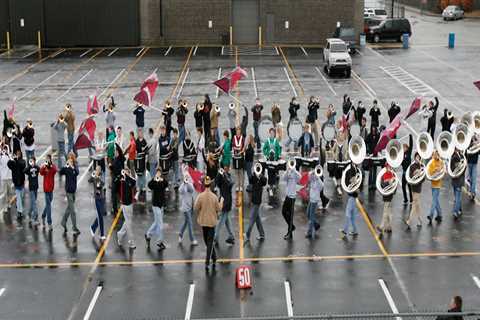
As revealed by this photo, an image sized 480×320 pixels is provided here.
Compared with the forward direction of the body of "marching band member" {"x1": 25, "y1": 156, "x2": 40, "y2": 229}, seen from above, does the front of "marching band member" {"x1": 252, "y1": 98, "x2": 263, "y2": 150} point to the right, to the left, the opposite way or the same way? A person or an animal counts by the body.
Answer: the same way

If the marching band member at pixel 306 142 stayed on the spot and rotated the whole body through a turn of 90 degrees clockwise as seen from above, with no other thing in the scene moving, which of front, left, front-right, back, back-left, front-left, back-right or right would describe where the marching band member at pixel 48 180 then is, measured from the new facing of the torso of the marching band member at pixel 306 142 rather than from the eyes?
front-left

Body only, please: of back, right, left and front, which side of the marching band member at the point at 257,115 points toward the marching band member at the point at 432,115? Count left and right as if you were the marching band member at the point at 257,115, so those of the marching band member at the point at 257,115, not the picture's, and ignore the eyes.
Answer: left

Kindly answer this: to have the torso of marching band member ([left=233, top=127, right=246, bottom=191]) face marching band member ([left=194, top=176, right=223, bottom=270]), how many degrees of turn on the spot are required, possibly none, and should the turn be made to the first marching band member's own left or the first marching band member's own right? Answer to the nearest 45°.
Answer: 0° — they already face them

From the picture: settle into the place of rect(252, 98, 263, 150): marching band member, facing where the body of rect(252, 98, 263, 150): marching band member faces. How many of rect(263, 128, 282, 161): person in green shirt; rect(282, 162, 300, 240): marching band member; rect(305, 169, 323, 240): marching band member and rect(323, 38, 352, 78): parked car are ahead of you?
3

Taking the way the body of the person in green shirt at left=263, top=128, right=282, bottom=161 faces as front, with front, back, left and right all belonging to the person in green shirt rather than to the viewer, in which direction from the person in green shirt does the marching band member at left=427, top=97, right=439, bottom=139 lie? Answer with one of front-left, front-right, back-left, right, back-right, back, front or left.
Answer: back-left

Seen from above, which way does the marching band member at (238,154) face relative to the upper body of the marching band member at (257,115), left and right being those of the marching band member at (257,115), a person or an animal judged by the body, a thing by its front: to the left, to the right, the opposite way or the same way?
the same way

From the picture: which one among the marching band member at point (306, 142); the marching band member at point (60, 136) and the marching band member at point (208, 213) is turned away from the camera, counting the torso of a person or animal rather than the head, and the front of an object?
the marching band member at point (208, 213)

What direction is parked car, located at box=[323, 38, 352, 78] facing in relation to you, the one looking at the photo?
facing the viewer and to the right of the viewer

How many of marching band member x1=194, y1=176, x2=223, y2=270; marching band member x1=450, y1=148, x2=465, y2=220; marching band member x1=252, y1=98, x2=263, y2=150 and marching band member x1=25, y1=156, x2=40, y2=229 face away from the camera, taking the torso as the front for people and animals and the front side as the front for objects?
1

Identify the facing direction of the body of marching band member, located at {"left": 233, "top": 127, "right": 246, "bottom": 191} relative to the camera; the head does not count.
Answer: toward the camera

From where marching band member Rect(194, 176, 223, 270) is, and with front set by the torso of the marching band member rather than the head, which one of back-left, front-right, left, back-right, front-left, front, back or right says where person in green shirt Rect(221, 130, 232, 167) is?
front

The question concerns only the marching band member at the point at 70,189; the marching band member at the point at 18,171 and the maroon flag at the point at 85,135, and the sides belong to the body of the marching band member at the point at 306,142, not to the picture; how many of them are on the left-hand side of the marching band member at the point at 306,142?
0

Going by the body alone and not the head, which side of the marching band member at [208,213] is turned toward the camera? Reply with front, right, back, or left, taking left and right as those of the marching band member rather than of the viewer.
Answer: back

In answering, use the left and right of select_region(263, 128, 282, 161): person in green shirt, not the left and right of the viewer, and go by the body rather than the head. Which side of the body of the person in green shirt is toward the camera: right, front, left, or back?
front

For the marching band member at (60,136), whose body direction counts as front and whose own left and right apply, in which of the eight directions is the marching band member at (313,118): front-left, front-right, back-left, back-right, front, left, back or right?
left

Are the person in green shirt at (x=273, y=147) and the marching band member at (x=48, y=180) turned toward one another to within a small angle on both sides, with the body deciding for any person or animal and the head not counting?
no

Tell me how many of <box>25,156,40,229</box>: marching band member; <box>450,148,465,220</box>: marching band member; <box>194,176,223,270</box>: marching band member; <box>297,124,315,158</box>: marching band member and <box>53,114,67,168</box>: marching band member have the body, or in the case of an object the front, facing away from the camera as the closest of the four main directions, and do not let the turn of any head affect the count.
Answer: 1
